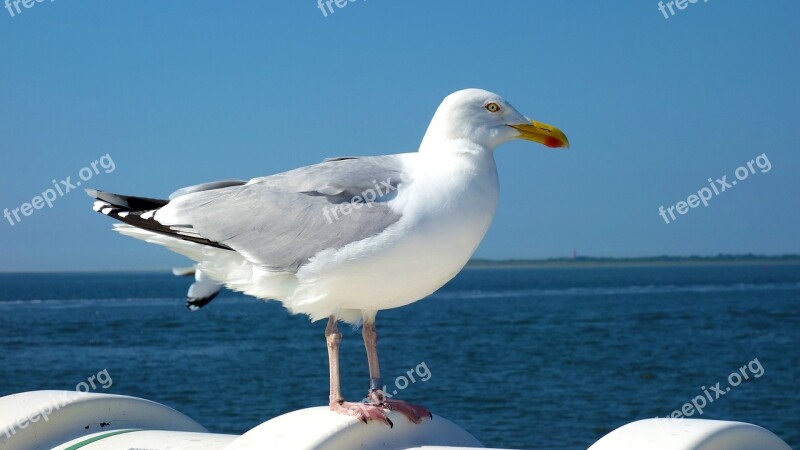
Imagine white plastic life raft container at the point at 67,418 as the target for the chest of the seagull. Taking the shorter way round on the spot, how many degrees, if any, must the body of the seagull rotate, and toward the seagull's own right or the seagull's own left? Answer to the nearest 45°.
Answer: approximately 135° to the seagull's own left

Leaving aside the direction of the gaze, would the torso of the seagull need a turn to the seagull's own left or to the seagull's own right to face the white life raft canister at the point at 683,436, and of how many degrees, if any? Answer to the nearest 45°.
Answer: approximately 45° to the seagull's own right

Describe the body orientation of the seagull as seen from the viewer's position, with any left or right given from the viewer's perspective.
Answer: facing to the right of the viewer
